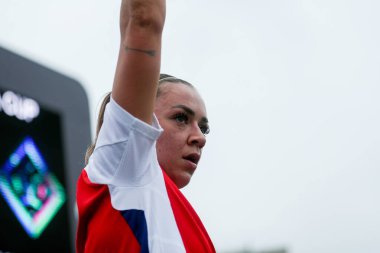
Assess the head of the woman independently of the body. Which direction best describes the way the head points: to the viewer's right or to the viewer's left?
to the viewer's right

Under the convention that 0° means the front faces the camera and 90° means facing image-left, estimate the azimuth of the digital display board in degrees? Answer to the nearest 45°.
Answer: approximately 315°
